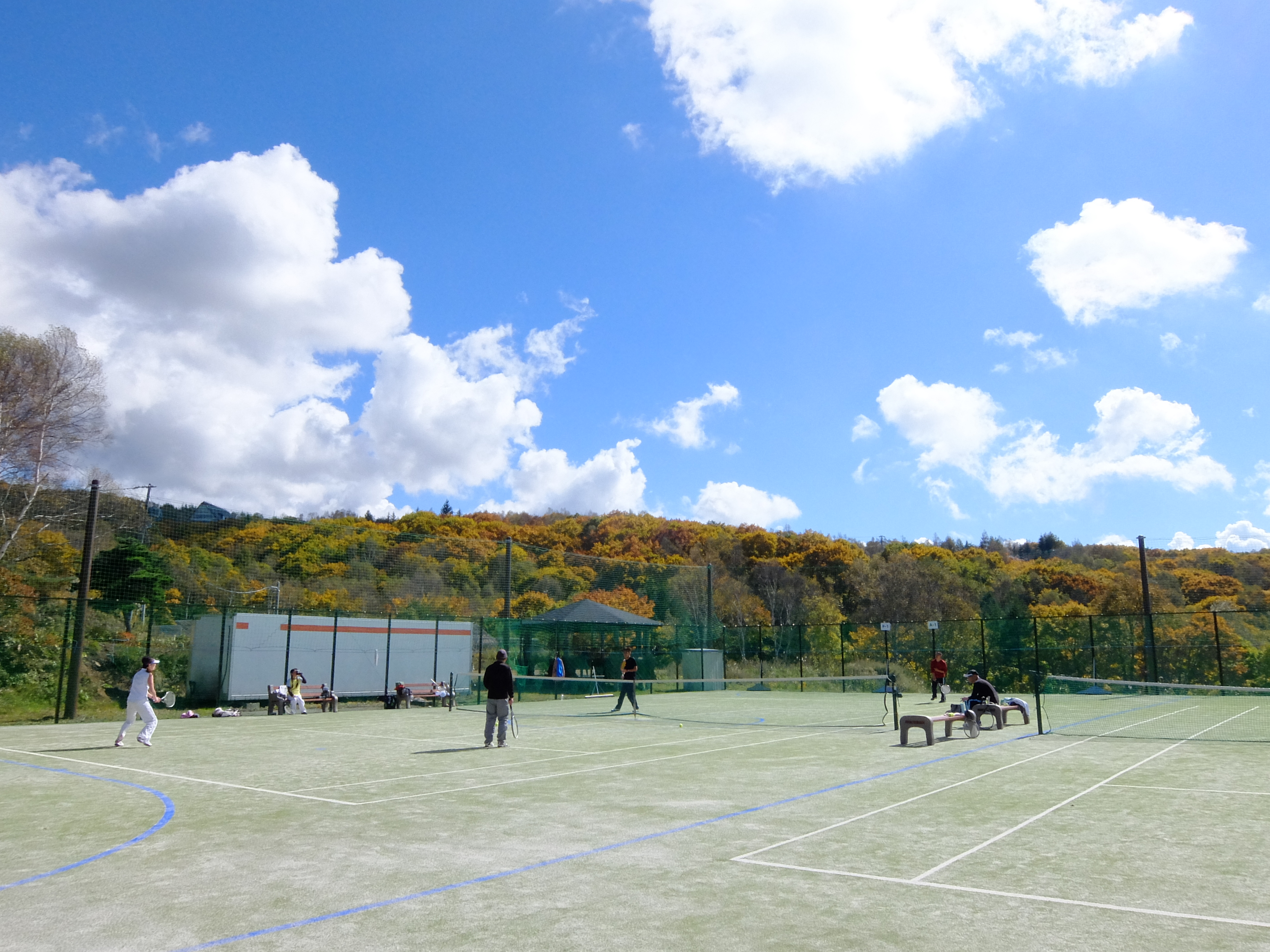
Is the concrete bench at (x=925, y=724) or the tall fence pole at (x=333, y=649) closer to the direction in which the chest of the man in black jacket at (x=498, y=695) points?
the tall fence pole

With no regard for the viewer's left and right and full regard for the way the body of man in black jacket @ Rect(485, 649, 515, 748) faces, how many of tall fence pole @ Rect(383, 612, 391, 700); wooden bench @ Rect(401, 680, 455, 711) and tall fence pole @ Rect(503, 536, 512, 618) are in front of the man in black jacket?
3

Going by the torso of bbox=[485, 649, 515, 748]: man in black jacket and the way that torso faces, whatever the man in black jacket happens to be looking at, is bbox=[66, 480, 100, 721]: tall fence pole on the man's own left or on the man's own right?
on the man's own left

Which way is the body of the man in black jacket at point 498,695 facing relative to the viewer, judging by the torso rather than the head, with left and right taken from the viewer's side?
facing away from the viewer

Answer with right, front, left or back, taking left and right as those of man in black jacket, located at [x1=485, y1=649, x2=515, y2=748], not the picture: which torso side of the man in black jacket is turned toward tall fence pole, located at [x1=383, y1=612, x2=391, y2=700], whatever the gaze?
front

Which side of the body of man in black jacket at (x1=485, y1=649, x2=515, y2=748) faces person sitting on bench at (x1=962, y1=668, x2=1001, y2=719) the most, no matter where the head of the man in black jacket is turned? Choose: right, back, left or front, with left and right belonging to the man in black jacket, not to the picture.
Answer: right

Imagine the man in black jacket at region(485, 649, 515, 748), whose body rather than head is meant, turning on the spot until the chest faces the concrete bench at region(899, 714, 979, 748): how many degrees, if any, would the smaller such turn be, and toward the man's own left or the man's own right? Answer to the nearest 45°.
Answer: approximately 90° to the man's own right

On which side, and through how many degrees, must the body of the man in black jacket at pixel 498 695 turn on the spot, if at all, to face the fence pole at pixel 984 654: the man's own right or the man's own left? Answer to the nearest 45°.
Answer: approximately 45° to the man's own right

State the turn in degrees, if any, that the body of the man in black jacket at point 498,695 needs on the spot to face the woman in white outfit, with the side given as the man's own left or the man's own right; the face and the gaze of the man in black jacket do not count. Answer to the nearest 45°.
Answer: approximately 90° to the man's own left

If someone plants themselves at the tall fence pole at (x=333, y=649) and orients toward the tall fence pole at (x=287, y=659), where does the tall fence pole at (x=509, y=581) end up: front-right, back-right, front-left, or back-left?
back-right

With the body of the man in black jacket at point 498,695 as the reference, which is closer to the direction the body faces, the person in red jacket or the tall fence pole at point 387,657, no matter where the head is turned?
the tall fence pole

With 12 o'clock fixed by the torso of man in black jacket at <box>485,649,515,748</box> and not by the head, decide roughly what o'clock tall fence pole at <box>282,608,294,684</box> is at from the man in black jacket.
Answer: The tall fence pole is roughly at 11 o'clock from the man in black jacket.

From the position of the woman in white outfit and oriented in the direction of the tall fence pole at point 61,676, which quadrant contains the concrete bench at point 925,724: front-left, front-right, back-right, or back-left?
back-right

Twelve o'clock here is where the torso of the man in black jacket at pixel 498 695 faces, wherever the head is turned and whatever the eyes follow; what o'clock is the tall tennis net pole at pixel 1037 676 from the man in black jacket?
The tall tennis net pole is roughly at 2 o'clock from the man in black jacket.

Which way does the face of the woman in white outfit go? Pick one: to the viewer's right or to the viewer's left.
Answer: to the viewer's right
